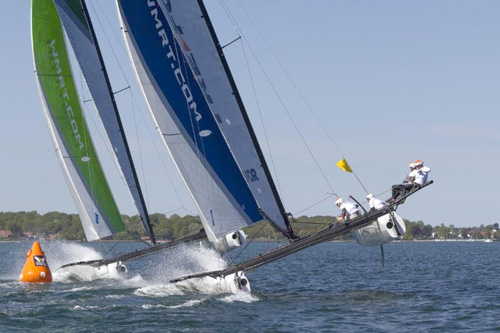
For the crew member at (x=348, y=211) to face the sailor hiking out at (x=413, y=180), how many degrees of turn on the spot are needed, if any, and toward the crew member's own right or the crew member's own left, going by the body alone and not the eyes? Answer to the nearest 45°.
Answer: approximately 180°

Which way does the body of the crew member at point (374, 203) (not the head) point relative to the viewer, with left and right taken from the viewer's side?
facing to the left of the viewer

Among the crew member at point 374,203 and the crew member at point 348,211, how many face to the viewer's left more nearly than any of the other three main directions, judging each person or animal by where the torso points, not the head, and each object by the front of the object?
2

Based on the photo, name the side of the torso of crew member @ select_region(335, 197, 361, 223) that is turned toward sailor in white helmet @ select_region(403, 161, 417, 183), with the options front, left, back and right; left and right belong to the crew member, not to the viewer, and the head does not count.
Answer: back

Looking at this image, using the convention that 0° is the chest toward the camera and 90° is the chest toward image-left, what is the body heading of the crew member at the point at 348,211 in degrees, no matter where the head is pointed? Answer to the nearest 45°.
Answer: approximately 90°
